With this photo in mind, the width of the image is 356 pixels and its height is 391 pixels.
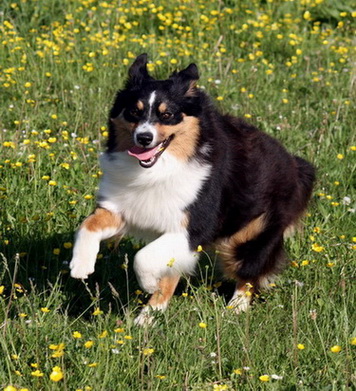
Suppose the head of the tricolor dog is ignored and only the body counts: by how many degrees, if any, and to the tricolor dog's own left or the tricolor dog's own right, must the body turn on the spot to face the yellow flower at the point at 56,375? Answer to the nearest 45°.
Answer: approximately 45° to the tricolor dog's own left

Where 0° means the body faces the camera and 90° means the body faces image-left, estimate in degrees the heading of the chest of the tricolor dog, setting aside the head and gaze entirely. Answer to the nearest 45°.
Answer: approximately 45°

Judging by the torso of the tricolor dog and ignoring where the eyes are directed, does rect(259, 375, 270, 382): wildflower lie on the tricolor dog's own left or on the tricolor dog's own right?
on the tricolor dog's own left

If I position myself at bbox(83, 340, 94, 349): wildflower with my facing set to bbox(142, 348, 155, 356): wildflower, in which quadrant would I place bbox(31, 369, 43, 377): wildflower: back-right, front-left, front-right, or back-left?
back-right

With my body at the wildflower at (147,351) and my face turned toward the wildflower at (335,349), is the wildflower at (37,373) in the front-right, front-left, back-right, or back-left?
back-right

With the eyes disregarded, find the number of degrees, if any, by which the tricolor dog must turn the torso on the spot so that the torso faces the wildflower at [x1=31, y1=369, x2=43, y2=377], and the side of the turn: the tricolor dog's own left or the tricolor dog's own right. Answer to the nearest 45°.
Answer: approximately 45° to the tricolor dog's own left
